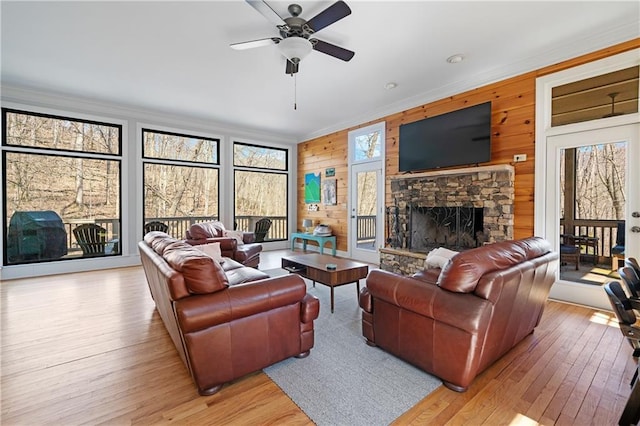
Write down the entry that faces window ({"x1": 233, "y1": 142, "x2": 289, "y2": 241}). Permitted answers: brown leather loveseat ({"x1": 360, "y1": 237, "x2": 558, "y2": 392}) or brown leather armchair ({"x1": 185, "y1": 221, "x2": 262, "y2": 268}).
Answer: brown leather loveseat ({"x1": 360, "y1": 237, "x2": 558, "y2": 392})

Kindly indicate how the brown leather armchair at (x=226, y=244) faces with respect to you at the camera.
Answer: facing the viewer and to the right of the viewer

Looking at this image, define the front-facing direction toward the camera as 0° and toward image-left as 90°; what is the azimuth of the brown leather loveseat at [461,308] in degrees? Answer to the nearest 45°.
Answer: approximately 135°

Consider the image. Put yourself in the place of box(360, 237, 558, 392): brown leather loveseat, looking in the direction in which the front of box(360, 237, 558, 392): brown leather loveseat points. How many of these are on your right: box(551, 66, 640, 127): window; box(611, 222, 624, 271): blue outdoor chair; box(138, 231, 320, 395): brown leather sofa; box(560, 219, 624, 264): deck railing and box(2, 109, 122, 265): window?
3

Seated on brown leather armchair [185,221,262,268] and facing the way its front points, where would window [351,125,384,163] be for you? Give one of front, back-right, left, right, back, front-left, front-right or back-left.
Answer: front-left

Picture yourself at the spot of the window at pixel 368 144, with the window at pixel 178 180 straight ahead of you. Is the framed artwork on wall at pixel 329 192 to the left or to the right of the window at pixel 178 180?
right

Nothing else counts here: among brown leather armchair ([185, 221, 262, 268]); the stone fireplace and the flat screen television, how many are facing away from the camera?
0

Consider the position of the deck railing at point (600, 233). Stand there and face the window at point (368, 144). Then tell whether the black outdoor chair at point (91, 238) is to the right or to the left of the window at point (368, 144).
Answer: left

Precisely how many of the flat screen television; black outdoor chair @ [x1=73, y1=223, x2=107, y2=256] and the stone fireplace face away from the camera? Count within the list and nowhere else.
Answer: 1

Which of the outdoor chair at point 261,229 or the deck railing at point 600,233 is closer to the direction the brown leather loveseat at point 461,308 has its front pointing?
the outdoor chair

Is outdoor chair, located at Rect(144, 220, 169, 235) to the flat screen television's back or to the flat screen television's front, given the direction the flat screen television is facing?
to the front

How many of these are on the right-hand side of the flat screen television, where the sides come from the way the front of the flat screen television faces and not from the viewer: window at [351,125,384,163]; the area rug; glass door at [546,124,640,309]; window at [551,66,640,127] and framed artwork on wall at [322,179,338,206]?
2

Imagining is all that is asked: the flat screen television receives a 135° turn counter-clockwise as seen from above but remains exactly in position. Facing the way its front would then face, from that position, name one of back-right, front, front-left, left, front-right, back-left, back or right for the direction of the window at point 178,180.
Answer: back

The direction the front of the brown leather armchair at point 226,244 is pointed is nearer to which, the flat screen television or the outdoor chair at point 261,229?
the flat screen television

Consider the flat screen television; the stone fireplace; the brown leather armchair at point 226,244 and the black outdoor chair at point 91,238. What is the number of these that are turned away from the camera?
1

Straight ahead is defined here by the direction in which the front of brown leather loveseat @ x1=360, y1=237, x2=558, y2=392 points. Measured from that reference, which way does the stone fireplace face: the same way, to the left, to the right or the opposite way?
to the left

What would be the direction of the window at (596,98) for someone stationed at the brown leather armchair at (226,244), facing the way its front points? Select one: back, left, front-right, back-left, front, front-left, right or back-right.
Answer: front

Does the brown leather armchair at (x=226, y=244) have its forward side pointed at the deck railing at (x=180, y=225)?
no

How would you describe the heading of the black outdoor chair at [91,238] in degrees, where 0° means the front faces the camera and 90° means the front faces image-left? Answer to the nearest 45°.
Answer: approximately 180°

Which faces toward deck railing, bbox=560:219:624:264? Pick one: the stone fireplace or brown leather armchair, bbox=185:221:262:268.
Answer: the brown leather armchair

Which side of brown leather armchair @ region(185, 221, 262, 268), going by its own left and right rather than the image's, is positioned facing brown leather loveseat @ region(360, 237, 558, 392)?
front

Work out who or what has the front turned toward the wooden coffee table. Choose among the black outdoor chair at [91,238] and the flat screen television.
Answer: the flat screen television

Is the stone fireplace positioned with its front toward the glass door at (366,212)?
no

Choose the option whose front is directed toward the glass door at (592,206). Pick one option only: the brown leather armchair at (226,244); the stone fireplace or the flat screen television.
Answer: the brown leather armchair
